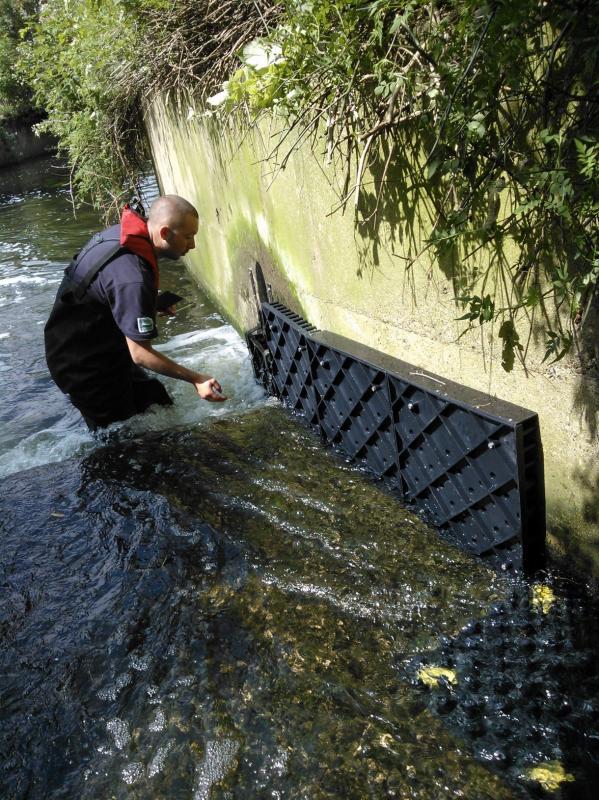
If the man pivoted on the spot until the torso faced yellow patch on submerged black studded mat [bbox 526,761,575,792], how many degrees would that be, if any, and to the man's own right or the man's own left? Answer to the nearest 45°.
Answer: approximately 90° to the man's own right

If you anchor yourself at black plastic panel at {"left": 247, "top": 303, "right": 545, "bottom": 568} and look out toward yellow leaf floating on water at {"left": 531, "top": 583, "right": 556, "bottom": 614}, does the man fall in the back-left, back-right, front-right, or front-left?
back-right

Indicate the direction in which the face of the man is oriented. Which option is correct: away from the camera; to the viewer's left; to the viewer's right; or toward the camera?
to the viewer's right

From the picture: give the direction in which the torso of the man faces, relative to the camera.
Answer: to the viewer's right

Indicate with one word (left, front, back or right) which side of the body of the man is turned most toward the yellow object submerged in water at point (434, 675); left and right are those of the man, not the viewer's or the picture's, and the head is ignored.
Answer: right

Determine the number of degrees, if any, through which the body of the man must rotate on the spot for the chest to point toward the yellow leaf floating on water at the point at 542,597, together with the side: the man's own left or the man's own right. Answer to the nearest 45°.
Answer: approximately 45° to the man's own right
